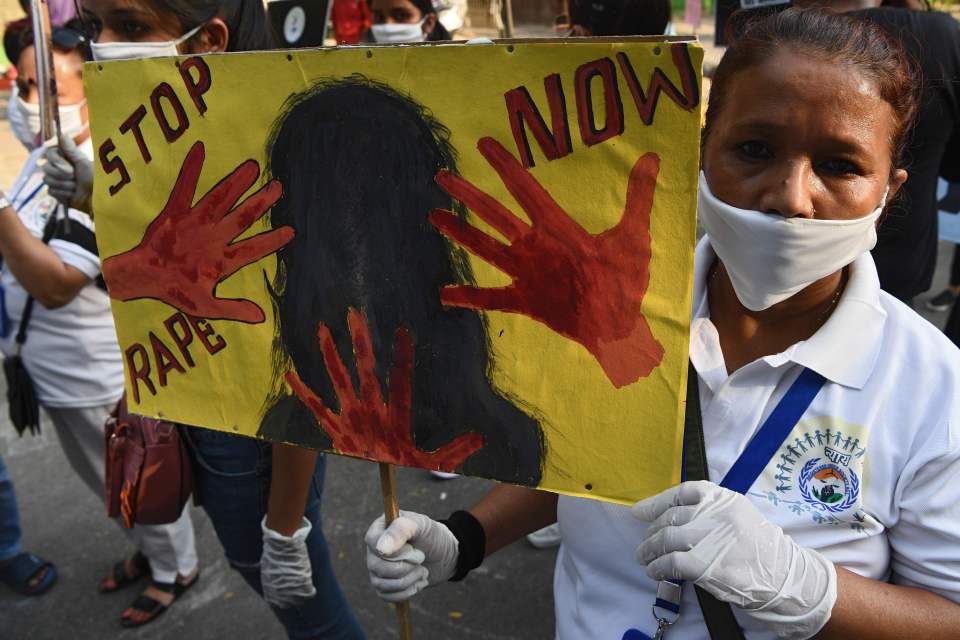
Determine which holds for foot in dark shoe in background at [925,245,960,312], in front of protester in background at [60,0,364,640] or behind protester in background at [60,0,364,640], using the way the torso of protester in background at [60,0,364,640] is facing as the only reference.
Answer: behind

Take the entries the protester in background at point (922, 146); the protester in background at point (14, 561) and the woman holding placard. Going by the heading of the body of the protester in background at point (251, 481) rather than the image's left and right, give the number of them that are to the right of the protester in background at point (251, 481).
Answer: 1

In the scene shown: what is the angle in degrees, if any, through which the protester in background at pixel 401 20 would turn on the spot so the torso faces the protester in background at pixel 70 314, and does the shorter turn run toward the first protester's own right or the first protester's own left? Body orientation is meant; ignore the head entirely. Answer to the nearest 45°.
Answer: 0° — they already face them

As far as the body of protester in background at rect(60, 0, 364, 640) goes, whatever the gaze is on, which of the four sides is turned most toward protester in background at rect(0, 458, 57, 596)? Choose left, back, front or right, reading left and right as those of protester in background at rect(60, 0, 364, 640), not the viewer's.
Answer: right

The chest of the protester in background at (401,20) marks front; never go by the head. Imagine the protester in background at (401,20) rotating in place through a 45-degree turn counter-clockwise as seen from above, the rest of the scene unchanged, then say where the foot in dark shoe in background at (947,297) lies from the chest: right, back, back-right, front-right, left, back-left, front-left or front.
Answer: left

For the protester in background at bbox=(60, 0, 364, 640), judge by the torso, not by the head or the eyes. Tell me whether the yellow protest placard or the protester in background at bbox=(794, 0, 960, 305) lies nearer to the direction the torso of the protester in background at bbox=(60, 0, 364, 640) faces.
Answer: the yellow protest placard

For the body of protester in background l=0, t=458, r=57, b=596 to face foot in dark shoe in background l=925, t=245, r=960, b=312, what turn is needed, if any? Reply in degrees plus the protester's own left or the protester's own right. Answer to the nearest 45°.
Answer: approximately 45° to the protester's own left

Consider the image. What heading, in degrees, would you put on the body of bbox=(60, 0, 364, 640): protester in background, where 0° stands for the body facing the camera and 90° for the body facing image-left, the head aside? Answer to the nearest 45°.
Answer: approximately 45°

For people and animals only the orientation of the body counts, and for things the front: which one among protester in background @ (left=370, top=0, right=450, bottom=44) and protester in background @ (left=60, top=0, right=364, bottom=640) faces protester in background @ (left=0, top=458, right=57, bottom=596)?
protester in background @ (left=370, top=0, right=450, bottom=44)

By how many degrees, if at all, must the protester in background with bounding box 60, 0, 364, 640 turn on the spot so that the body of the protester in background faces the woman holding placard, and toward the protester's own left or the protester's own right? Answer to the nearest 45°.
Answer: approximately 90° to the protester's own left
